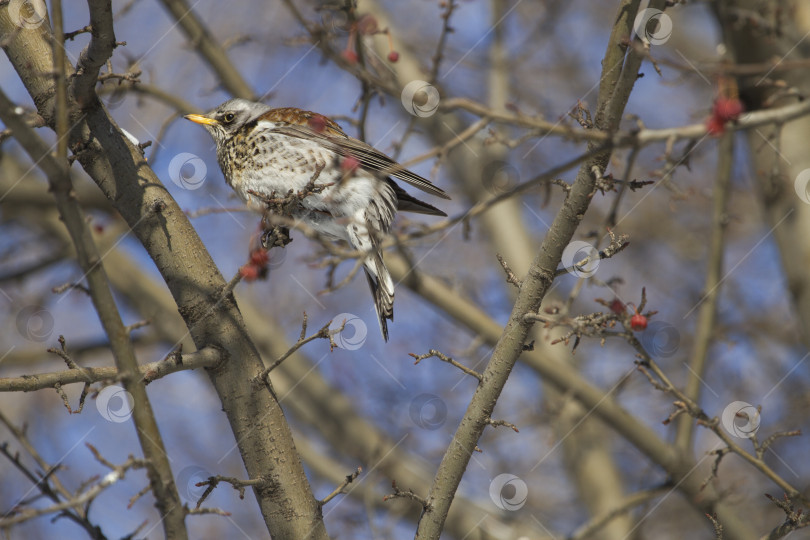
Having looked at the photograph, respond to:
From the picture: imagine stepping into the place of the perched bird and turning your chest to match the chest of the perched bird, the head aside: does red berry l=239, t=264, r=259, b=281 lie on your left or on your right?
on your left

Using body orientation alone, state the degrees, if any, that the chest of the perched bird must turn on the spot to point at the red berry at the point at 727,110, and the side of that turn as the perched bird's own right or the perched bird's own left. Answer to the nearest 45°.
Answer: approximately 135° to the perched bird's own left

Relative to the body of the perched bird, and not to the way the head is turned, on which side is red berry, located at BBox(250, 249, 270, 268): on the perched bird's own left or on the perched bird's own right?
on the perched bird's own left

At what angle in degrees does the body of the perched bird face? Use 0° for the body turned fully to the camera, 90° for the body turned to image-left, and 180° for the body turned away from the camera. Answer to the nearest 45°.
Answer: approximately 90°
